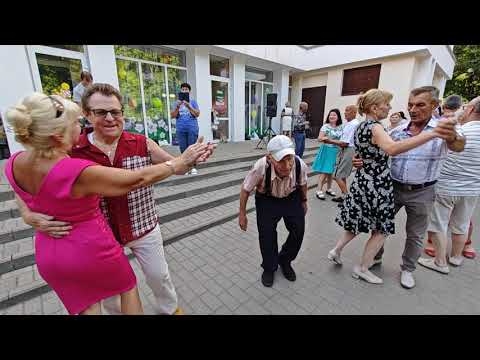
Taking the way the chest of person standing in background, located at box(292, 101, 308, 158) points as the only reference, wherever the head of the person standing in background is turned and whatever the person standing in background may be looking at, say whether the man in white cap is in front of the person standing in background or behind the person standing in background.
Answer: in front

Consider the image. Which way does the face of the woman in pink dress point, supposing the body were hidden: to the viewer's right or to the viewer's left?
to the viewer's right

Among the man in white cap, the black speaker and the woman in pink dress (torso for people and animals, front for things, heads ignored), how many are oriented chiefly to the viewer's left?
0

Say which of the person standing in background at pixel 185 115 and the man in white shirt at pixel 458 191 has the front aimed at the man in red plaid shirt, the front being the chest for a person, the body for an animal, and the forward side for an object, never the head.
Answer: the person standing in background

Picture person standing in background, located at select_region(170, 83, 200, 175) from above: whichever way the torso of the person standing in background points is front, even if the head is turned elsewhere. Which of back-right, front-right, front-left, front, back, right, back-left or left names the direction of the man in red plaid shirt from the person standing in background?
front

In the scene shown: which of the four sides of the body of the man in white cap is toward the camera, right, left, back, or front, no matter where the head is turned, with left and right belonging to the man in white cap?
front

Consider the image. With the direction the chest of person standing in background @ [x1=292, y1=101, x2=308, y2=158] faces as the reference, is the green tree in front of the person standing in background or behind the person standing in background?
behind

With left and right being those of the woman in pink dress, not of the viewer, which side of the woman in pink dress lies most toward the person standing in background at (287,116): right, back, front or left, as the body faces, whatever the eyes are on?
front

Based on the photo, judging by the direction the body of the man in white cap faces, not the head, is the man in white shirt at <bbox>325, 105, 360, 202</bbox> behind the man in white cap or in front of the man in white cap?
behind

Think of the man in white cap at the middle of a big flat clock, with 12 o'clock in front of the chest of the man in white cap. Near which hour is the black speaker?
The black speaker is roughly at 6 o'clock from the man in white cap.

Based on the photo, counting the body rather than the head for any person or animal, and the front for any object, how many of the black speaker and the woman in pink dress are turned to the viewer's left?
0

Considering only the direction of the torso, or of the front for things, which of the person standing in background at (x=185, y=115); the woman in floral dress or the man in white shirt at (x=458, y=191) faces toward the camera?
the person standing in background

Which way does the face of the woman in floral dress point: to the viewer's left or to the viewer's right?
to the viewer's right

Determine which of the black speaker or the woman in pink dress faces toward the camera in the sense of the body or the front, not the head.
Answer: the black speaker
